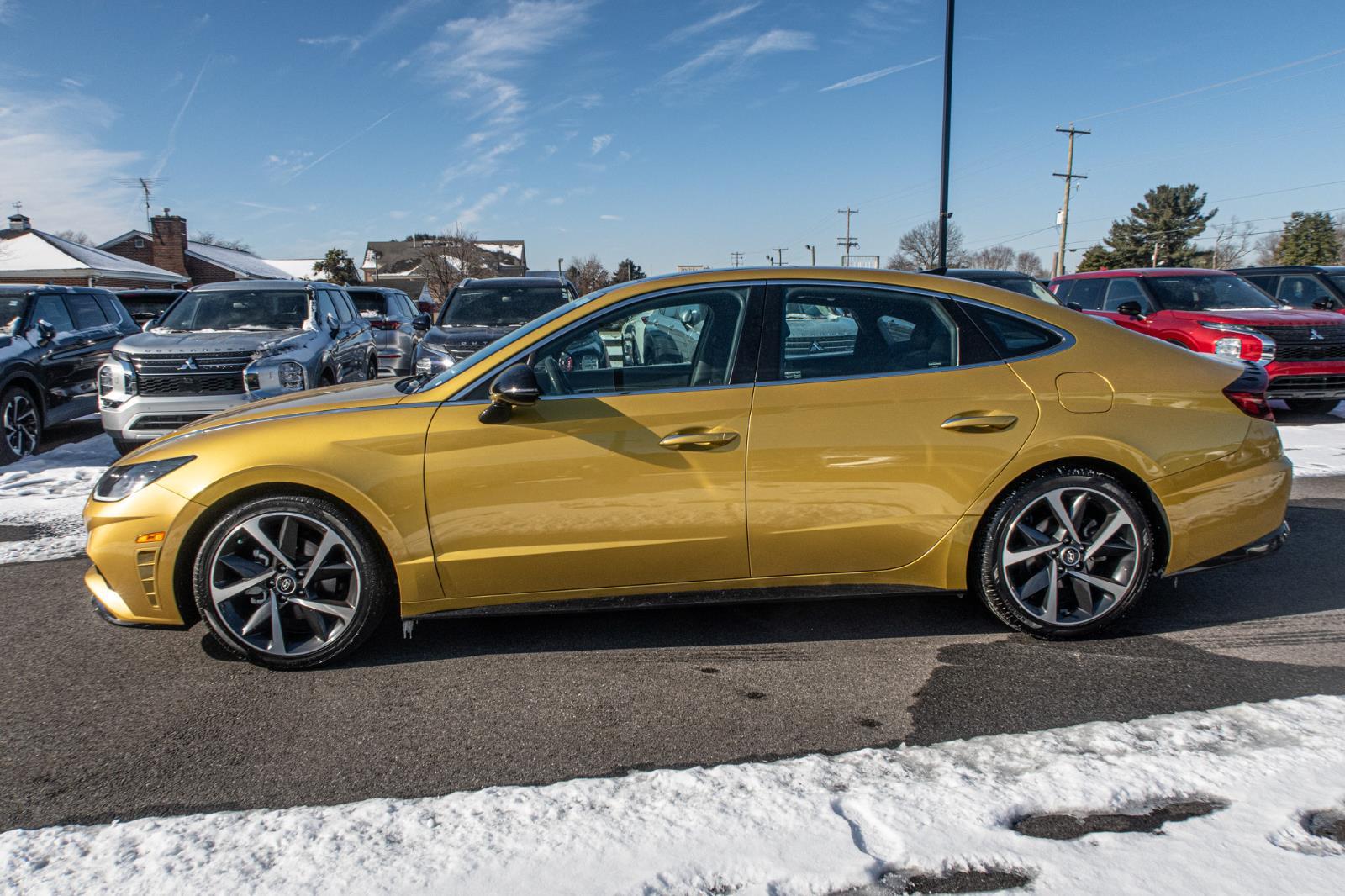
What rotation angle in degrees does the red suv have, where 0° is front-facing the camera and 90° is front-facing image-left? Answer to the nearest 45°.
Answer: approximately 315°

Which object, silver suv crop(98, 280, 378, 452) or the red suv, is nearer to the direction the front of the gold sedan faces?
the silver suv

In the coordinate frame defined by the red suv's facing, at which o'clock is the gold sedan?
The gold sedan is roughly at 2 o'clock from the red suv.

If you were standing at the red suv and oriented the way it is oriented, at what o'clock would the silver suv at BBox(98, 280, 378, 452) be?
The silver suv is roughly at 3 o'clock from the red suv.

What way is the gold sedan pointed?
to the viewer's left

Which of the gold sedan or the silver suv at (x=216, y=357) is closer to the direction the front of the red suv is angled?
the gold sedan

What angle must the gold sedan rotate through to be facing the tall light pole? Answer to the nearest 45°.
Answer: approximately 90° to its right

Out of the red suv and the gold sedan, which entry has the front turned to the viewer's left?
the gold sedan

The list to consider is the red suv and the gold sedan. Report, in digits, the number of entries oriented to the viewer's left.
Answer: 1

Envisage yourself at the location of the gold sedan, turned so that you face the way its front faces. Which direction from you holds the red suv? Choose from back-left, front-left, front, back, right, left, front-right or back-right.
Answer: back-right

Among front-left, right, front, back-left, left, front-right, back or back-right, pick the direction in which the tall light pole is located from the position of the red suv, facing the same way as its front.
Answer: back-right

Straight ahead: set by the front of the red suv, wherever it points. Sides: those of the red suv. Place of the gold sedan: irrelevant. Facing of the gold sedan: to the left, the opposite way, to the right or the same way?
to the right

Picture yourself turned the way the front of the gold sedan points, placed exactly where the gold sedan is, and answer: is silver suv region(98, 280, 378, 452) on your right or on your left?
on your right
